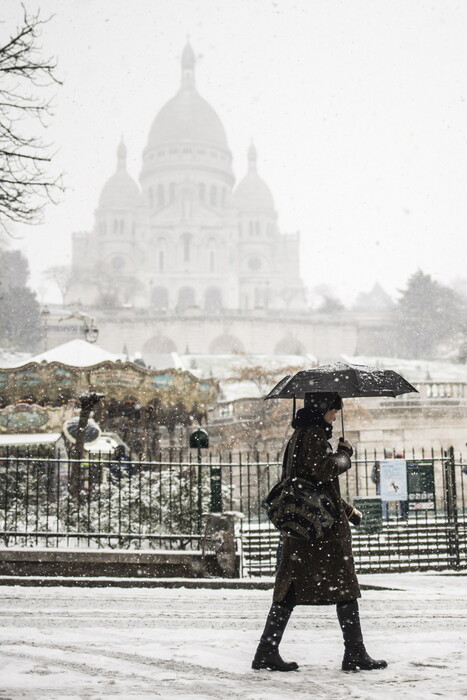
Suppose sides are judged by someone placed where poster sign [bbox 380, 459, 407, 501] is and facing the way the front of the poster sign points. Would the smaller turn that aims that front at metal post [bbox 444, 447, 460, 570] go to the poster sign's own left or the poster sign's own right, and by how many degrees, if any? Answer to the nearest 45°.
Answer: approximately 45° to the poster sign's own left

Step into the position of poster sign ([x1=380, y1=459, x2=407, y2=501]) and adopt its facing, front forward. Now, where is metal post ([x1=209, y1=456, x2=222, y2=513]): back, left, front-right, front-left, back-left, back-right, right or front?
front-right

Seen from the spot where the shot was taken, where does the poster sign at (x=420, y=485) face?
facing the viewer

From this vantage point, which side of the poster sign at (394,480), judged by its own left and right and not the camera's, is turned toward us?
front

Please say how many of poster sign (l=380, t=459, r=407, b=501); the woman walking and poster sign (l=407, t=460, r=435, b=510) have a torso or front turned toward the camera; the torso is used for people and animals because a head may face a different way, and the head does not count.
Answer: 2

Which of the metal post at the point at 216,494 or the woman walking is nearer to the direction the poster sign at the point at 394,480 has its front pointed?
the woman walking

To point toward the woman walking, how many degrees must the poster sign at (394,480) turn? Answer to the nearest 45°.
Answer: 0° — it already faces them

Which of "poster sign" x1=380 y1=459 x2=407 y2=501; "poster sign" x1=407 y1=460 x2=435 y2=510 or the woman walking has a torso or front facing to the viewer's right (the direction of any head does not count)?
the woman walking

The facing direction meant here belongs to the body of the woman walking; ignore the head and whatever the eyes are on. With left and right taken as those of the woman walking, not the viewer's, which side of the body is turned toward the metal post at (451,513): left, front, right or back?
left

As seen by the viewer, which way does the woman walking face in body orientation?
to the viewer's right

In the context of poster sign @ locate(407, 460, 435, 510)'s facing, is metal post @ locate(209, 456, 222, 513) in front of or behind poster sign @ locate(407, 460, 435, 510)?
in front

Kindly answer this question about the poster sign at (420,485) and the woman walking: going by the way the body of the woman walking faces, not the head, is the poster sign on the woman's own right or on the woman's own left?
on the woman's own left

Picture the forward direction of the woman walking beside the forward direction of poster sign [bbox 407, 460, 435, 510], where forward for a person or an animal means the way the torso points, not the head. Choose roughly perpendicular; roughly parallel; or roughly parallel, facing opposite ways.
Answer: roughly perpendicular

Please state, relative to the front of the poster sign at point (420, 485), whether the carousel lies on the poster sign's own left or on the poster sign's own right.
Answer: on the poster sign's own right

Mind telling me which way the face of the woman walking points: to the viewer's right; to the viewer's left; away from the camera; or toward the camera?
to the viewer's right

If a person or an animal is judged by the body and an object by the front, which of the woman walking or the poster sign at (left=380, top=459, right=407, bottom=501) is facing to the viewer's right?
the woman walking

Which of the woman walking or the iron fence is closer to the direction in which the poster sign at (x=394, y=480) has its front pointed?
the woman walking

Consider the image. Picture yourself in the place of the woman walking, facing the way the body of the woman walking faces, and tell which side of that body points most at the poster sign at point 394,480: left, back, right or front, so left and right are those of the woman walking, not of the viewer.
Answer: left

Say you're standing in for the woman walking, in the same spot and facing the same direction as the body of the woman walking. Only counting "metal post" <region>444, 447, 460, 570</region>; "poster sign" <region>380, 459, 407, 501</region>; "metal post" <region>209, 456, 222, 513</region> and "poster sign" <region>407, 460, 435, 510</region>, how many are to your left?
4
